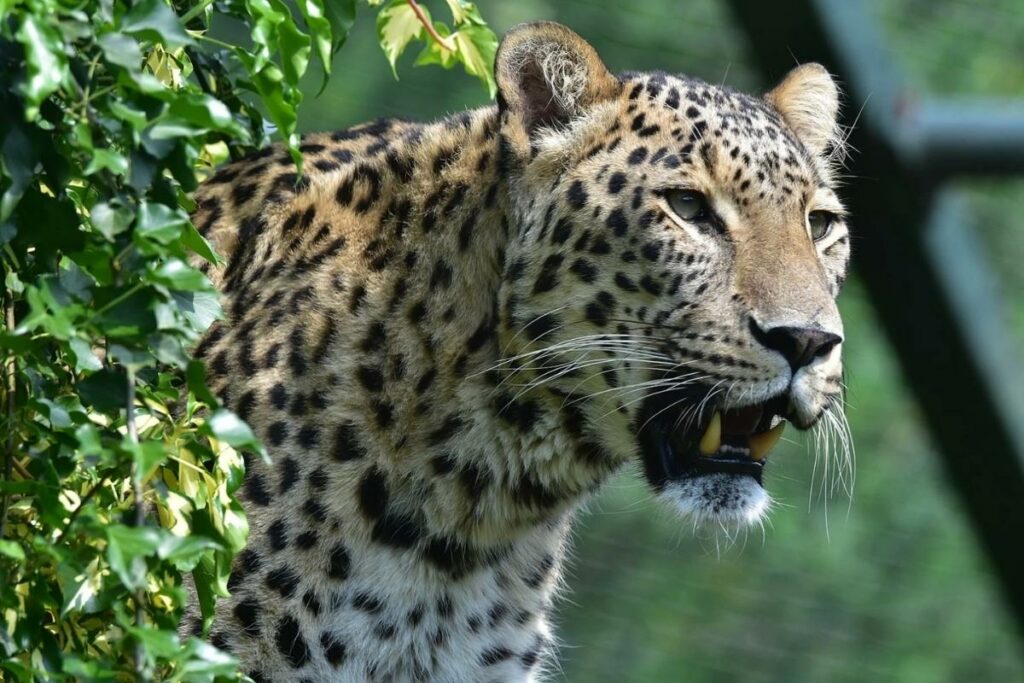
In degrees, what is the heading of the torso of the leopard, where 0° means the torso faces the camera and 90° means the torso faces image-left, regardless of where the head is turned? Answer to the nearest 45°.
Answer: approximately 315°
